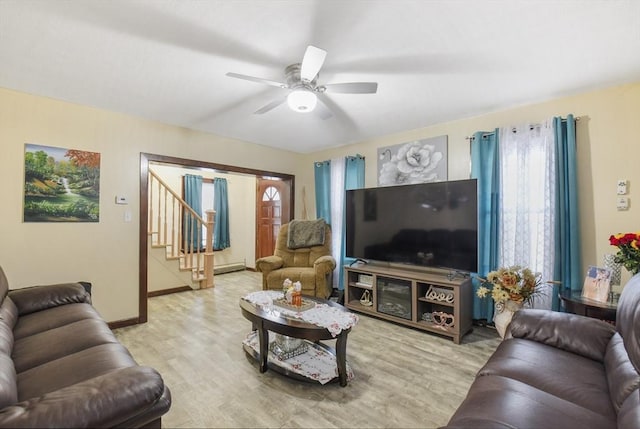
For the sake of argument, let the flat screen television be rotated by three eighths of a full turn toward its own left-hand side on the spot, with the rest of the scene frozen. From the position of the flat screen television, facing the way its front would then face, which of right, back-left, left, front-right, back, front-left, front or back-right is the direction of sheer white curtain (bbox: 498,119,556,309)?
front

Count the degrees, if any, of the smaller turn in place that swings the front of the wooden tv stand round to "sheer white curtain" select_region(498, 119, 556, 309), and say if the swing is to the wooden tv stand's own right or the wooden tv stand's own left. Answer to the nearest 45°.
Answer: approximately 135° to the wooden tv stand's own left

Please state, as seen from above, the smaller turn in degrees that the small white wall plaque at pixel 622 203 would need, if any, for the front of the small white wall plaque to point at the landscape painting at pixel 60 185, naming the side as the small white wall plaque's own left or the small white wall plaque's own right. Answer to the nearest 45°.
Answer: approximately 45° to the small white wall plaque's own right

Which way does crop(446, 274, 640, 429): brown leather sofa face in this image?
to the viewer's left

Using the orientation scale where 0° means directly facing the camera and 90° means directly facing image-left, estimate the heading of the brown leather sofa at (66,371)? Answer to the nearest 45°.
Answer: approximately 270°

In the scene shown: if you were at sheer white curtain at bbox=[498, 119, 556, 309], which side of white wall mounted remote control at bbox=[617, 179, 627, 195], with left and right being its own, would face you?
right

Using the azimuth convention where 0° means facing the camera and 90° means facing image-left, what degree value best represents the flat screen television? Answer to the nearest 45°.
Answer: approximately 45°
